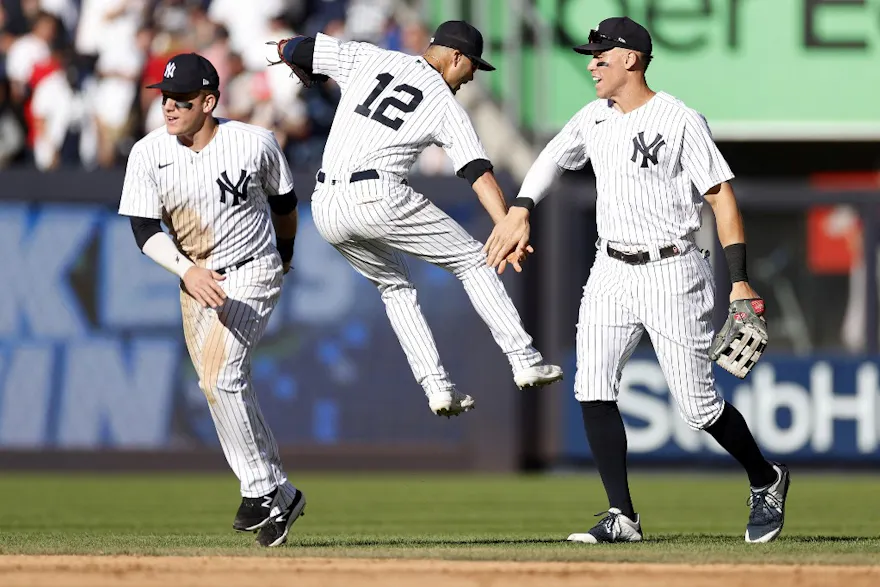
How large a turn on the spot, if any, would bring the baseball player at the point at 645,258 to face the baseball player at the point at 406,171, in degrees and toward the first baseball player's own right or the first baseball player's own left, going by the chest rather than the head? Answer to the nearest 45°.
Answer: approximately 45° to the first baseball player's own right

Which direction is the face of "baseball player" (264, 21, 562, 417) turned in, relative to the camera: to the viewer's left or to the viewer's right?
to the viewer's right

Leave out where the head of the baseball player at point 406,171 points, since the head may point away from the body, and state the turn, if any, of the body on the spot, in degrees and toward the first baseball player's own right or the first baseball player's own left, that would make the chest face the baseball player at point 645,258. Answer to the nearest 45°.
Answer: approximately 45° to the first baseball player's own right

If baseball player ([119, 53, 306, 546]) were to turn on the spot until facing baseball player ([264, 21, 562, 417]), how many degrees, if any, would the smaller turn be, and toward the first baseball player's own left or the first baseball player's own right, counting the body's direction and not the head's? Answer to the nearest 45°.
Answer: approximately 135° to the first baseball player's own left

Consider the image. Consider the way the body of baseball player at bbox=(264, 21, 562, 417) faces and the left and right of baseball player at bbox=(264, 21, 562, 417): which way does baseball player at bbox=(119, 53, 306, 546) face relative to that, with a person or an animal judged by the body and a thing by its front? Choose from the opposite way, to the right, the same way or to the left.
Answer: the opposite way

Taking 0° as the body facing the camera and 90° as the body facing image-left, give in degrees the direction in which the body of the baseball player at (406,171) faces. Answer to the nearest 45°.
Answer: approximately 225°

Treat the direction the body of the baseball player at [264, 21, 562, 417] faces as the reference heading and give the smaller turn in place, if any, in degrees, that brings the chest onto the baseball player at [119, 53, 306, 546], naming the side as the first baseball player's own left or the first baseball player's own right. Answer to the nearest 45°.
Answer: approximately 135° to the first baseball player's own left

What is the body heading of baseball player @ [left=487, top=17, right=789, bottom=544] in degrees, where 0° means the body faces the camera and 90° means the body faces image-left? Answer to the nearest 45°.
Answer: approximately 45°

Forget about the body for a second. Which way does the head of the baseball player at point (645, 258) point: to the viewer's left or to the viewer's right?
to the viewer's left

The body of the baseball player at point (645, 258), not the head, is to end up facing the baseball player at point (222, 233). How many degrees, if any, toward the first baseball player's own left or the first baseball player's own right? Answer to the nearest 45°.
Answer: approximately 45° to the first baseball player's own right

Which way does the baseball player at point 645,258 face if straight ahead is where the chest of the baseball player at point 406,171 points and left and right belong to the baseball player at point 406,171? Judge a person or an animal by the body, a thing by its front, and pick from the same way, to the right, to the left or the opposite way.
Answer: the opposite way
